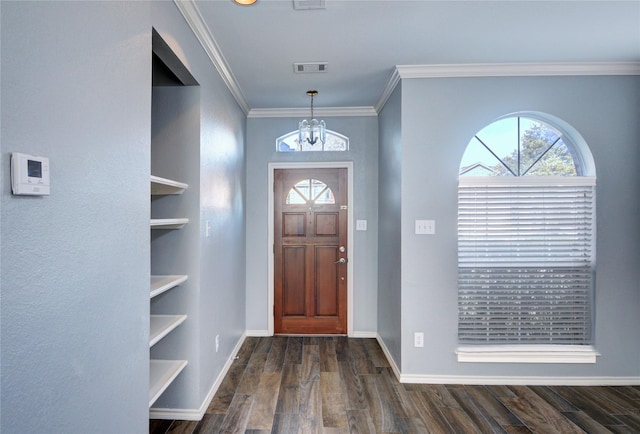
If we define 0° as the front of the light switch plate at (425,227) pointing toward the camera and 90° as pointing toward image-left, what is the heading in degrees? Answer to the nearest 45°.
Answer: approximately 0°

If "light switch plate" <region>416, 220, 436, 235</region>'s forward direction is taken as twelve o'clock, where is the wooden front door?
The wooden front door is roughly at 4 o'clock from the light switch plate.

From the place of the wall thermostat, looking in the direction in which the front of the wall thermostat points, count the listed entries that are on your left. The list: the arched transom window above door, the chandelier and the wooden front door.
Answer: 3

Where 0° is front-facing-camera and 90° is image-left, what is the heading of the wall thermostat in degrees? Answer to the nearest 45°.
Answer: approximately 315°

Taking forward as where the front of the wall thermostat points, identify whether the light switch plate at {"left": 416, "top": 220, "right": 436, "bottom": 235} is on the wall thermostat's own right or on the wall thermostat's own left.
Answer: on the wall thermostat's own left

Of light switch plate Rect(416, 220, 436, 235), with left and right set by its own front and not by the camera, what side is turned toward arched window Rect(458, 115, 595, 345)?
left

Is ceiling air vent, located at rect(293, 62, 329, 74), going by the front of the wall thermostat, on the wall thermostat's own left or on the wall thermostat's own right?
on the wall thermostat's own left

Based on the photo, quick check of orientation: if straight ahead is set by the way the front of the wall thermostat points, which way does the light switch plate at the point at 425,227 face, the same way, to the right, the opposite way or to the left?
to the right

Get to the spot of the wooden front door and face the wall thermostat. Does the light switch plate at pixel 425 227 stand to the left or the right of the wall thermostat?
left
